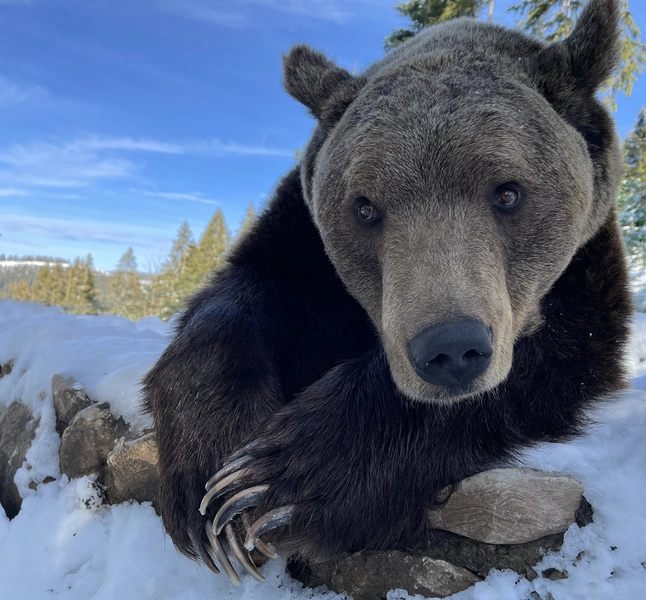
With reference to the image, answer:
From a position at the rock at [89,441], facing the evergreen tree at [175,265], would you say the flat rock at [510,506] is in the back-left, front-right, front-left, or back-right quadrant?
back-right

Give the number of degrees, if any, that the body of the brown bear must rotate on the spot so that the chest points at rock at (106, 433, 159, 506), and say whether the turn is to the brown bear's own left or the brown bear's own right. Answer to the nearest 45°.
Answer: approximately 135° to the brown bear's own right

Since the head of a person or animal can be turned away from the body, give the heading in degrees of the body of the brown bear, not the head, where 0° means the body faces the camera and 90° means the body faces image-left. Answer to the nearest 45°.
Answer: approximately 0°

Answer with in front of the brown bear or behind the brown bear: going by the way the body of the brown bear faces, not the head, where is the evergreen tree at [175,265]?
behind

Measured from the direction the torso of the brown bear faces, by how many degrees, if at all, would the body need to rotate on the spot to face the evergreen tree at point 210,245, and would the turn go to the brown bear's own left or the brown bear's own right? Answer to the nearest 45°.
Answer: approximately 180°

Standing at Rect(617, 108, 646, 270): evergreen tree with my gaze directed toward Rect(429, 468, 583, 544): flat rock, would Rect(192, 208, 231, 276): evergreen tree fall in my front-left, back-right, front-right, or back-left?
back-right

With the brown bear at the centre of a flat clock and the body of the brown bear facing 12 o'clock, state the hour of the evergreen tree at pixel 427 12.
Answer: The evergreen tree is roughly at 6 o'clock from the brown bear.

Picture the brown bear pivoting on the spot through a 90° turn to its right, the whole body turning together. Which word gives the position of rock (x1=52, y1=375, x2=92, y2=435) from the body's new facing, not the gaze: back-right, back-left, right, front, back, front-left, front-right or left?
front-right
